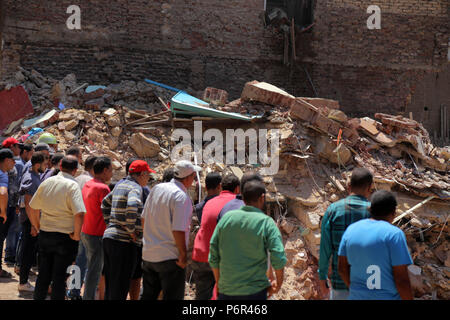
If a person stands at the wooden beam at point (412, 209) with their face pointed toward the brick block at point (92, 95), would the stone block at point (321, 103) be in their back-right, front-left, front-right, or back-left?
front-right

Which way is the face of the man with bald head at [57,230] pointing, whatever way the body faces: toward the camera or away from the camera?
away from the camera

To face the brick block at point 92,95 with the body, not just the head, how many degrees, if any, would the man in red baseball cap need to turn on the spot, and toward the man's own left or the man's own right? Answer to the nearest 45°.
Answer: approximately 45° to the man's own left

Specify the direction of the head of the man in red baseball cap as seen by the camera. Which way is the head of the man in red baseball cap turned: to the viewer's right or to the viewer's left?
to the viewer's right

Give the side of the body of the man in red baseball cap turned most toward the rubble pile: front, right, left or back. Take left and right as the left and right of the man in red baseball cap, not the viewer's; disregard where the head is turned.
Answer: front

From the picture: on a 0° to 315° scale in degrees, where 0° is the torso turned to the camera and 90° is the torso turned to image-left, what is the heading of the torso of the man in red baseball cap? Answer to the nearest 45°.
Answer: approximately 225°

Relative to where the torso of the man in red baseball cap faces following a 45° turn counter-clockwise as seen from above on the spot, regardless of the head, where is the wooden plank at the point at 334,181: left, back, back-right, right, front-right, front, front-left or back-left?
front-right

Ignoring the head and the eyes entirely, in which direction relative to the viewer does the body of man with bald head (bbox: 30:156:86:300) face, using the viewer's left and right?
facing away from the viewer and to the right of the viewer

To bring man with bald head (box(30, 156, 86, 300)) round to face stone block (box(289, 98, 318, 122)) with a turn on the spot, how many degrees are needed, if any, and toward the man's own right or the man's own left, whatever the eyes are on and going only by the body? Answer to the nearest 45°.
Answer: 0° — they already face it

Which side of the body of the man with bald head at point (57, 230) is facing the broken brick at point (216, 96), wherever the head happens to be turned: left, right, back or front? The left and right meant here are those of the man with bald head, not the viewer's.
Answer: front

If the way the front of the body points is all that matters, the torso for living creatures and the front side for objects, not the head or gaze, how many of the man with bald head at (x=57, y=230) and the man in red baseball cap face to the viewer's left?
0

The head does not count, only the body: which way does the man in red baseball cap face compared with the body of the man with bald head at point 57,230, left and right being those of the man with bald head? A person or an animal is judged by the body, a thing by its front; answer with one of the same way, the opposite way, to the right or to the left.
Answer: the same way
